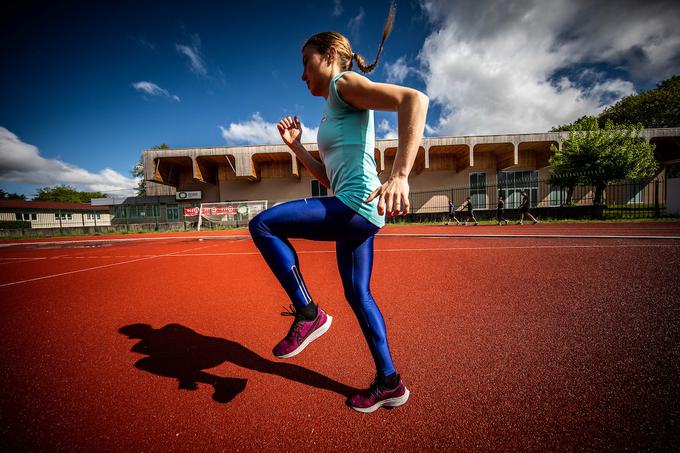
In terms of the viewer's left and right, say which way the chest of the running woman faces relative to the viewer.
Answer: facing to the left of the viewer

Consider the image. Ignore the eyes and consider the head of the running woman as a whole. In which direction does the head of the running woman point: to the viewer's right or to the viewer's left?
to the viewer's left

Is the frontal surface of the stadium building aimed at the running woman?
yes

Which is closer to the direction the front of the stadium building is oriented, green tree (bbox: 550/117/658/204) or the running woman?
the running woman

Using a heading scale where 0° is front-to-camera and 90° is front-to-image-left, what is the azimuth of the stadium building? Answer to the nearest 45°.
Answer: approximately 0°

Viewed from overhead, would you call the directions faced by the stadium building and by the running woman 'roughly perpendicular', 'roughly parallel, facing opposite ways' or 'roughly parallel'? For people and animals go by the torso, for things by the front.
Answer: roughly perpendicular

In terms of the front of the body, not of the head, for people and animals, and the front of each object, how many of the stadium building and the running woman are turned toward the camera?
1
